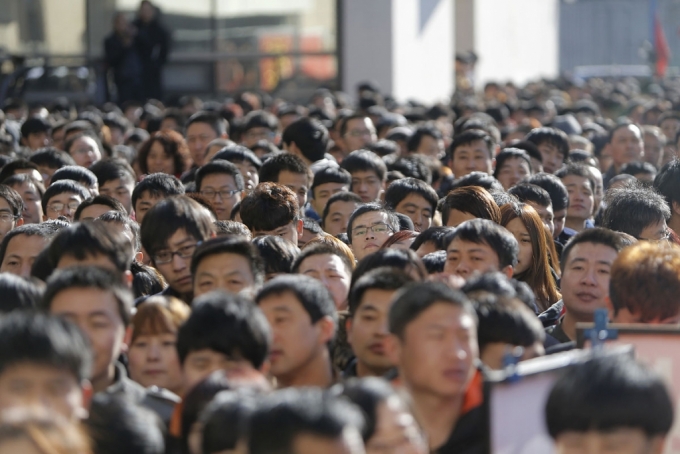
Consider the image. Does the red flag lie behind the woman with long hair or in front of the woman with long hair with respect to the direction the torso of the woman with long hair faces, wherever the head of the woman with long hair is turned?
behind

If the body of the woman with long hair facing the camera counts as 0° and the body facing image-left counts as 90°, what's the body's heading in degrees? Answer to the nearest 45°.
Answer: approximately 45°
